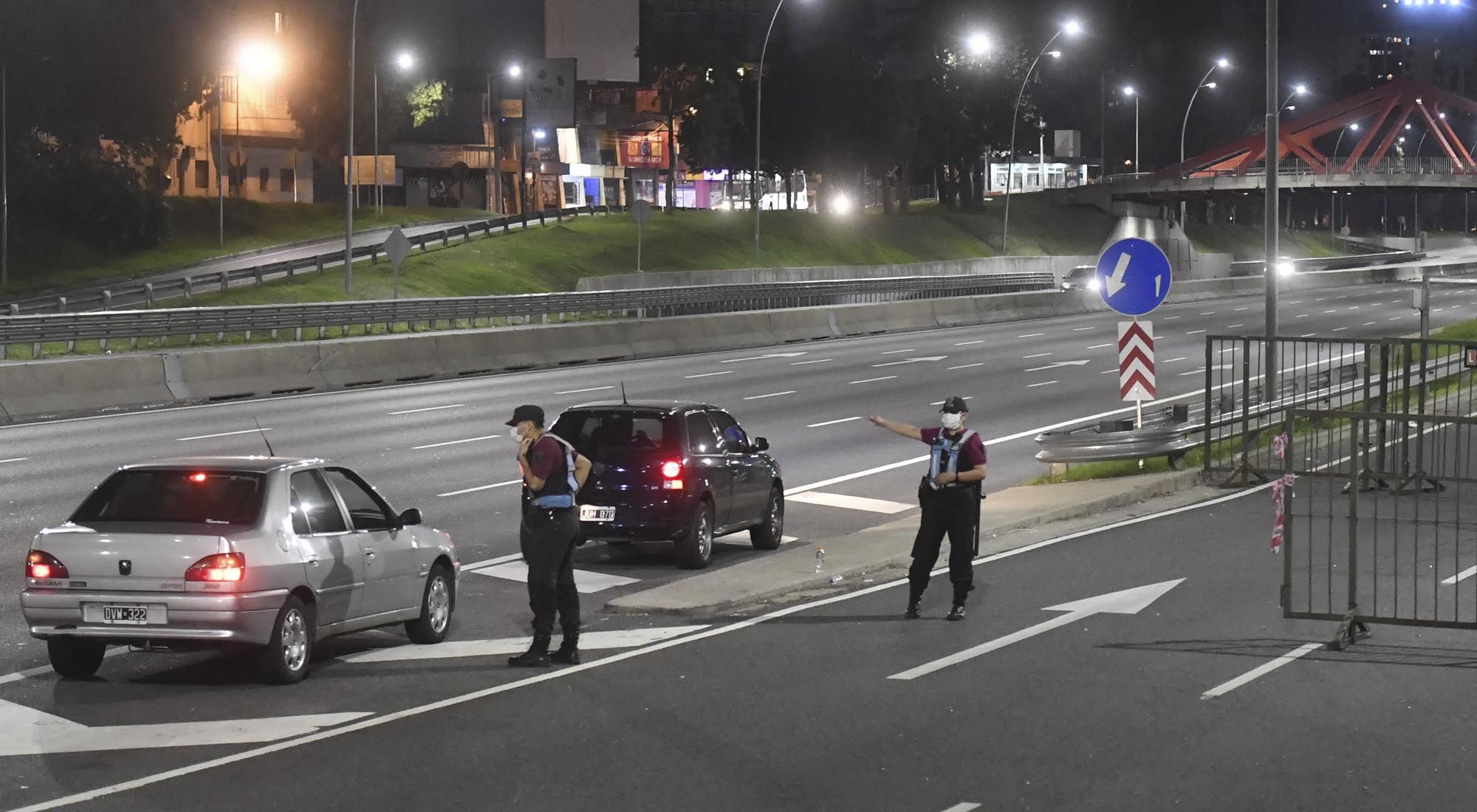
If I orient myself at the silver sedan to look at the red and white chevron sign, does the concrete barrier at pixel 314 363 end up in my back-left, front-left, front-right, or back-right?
front-left

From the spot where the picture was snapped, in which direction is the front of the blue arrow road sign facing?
facing the viewer

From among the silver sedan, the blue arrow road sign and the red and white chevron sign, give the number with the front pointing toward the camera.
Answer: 2

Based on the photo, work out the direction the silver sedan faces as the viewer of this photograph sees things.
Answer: facing away from the viewer and to the right of the viewer

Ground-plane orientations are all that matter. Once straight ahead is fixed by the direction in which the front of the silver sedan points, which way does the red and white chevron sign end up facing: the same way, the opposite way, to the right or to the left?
the opposite way

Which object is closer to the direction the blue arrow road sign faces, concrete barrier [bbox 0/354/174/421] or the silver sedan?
the silver sedan

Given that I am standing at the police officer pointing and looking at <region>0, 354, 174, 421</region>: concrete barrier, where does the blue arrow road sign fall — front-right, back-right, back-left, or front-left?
front-right

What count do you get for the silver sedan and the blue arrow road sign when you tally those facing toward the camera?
1

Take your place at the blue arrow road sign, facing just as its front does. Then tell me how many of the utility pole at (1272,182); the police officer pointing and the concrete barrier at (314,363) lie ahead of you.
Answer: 1

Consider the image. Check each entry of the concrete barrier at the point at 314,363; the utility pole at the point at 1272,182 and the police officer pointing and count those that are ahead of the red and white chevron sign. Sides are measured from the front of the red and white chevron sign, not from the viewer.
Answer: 1

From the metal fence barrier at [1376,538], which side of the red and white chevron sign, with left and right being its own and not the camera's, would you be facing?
front

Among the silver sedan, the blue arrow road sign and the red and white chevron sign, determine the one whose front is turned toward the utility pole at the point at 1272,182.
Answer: the silver sedan

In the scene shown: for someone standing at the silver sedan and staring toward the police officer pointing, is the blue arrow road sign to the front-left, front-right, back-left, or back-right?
front-left

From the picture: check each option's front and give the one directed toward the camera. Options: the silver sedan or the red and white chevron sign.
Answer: the red and white chevron sign

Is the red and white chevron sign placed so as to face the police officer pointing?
yes

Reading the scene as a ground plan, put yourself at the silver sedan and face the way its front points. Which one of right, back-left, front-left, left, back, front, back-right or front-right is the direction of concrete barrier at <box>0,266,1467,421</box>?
front-left

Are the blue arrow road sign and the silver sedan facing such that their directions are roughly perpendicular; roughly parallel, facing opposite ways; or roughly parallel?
roughly parallel, facing opposite ways

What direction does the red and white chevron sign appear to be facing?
toward the camera

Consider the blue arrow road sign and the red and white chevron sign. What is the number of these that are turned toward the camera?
2

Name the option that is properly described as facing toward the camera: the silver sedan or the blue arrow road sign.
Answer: the blue arrow road sign
